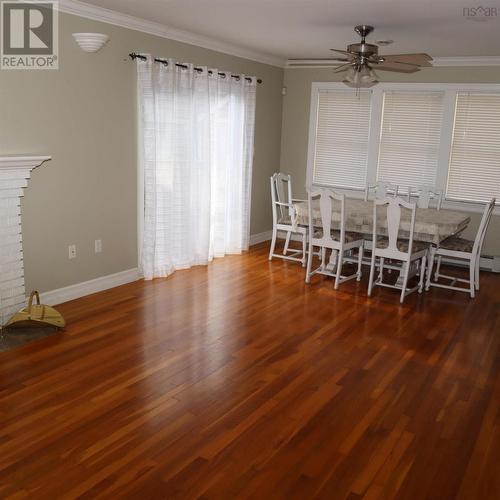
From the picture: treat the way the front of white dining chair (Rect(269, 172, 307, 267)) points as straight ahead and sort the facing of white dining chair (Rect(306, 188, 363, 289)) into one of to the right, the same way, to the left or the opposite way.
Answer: to the left

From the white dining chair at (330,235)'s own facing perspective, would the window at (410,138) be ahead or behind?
ahead

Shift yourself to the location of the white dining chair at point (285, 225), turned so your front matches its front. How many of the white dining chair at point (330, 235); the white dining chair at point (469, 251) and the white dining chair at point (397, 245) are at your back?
0

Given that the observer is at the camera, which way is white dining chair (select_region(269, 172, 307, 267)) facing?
facing the viewer and to the right of the viewer

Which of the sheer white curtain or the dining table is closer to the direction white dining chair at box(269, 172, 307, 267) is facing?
the dining table

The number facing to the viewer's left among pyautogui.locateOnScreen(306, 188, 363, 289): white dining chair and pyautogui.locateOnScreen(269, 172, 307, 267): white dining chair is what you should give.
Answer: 0

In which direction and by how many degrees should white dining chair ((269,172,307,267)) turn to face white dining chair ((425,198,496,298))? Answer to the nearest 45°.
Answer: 0° — it already faces it

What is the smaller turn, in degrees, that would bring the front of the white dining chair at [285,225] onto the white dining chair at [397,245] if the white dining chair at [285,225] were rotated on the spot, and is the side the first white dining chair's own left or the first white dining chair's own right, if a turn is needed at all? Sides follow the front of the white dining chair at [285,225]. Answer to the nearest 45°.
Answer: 0° — it already faces it

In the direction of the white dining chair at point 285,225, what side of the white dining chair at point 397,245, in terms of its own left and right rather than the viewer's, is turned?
left

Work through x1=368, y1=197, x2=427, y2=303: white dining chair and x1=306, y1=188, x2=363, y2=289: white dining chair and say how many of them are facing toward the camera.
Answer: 0

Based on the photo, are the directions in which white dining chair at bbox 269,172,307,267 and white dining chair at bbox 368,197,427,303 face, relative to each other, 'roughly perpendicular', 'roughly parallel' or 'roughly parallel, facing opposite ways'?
roughly perpendicular

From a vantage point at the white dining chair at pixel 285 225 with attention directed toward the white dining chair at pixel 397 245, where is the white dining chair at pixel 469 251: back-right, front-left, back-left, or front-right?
front-left

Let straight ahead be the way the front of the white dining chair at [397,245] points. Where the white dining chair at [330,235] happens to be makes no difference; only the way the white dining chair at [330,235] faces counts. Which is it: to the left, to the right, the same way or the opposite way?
the same way

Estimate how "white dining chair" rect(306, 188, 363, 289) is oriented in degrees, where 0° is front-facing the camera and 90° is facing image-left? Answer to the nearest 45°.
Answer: approximately 225°

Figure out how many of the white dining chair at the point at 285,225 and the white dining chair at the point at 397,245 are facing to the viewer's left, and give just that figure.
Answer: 0

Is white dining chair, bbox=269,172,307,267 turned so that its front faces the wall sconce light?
no

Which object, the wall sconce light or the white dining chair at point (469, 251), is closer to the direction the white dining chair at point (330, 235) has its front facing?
the white dining chair

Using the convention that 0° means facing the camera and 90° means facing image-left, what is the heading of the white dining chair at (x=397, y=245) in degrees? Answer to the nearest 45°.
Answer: approximately 225°
